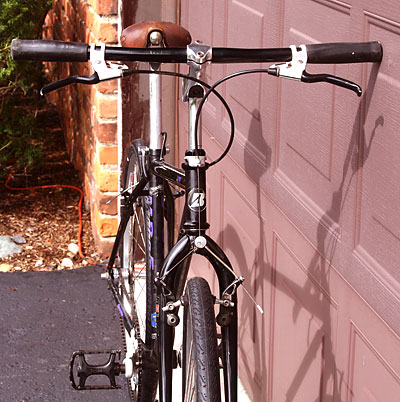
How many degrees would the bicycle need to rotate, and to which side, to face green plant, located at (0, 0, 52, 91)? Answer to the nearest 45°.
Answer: approximately 180°

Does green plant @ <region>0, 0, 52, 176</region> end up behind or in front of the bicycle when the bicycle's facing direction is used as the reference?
behind

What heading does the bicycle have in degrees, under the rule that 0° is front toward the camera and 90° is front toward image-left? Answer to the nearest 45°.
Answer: approximately 0°
